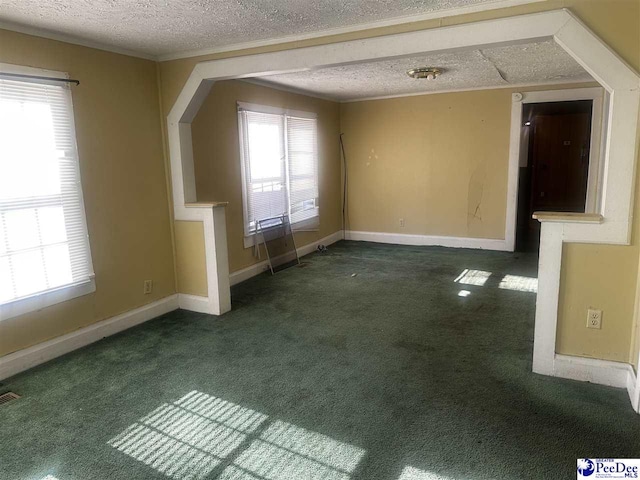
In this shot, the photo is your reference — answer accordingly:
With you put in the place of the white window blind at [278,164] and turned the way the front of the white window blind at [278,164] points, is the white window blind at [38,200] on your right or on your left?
on your right

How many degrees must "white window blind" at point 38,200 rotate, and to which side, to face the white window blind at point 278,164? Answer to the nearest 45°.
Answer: approximately 90° to its left

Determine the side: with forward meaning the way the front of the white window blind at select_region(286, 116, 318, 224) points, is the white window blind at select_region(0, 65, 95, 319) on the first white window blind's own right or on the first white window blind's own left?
on the first white window blind's own right

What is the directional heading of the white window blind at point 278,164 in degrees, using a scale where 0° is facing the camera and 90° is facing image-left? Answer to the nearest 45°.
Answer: approximately 315°

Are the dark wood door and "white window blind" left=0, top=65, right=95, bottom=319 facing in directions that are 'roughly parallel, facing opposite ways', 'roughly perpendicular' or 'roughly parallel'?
roughly perpendicular

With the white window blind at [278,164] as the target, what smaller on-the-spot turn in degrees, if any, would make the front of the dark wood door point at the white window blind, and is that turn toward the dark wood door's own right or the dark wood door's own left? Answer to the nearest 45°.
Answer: approximately 45° to the dark wood door's own right

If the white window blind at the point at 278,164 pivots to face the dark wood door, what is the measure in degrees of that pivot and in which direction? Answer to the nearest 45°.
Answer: approximately 45° to its left

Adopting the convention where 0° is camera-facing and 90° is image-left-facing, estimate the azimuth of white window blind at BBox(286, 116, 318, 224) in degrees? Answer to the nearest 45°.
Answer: approximately 315°
